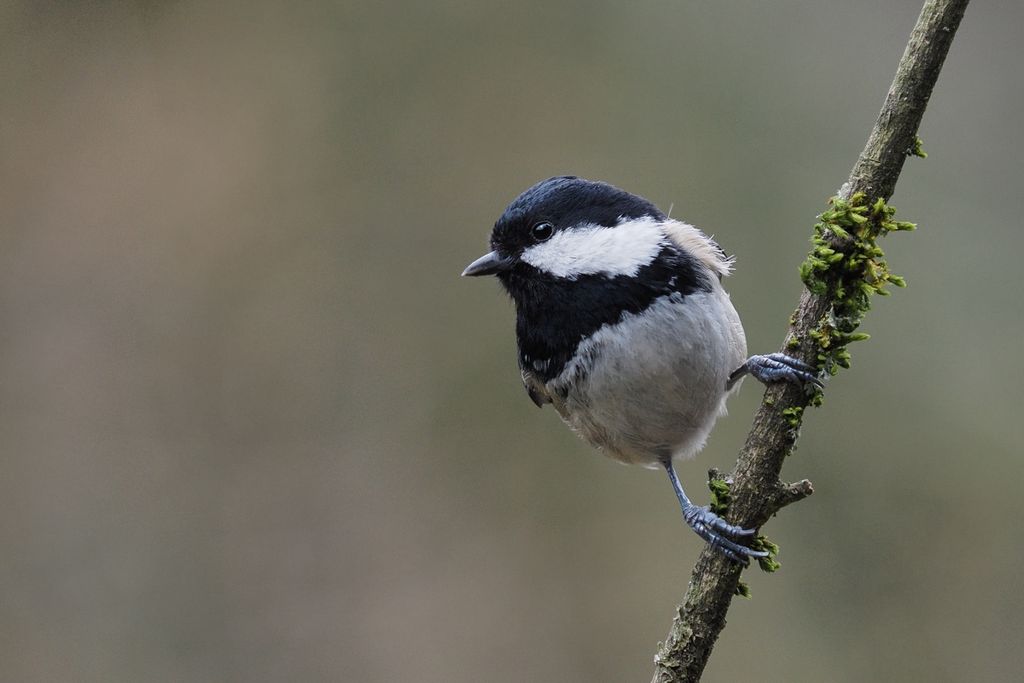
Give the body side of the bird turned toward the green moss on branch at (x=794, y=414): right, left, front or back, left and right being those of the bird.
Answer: left

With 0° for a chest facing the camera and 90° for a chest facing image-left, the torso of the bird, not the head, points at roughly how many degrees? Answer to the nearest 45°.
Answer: approximately 45°

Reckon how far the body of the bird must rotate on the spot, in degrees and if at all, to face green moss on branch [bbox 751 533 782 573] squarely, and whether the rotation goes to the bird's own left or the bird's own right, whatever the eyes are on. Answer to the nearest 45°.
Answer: approximately 90° to the bird's own left

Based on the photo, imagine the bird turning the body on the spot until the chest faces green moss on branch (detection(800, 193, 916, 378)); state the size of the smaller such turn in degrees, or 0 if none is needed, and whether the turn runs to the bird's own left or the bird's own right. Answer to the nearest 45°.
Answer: approximately 90° to the bird's own left

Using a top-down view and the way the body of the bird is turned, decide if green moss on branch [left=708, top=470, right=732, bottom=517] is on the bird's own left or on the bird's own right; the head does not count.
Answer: on the bird's own left
